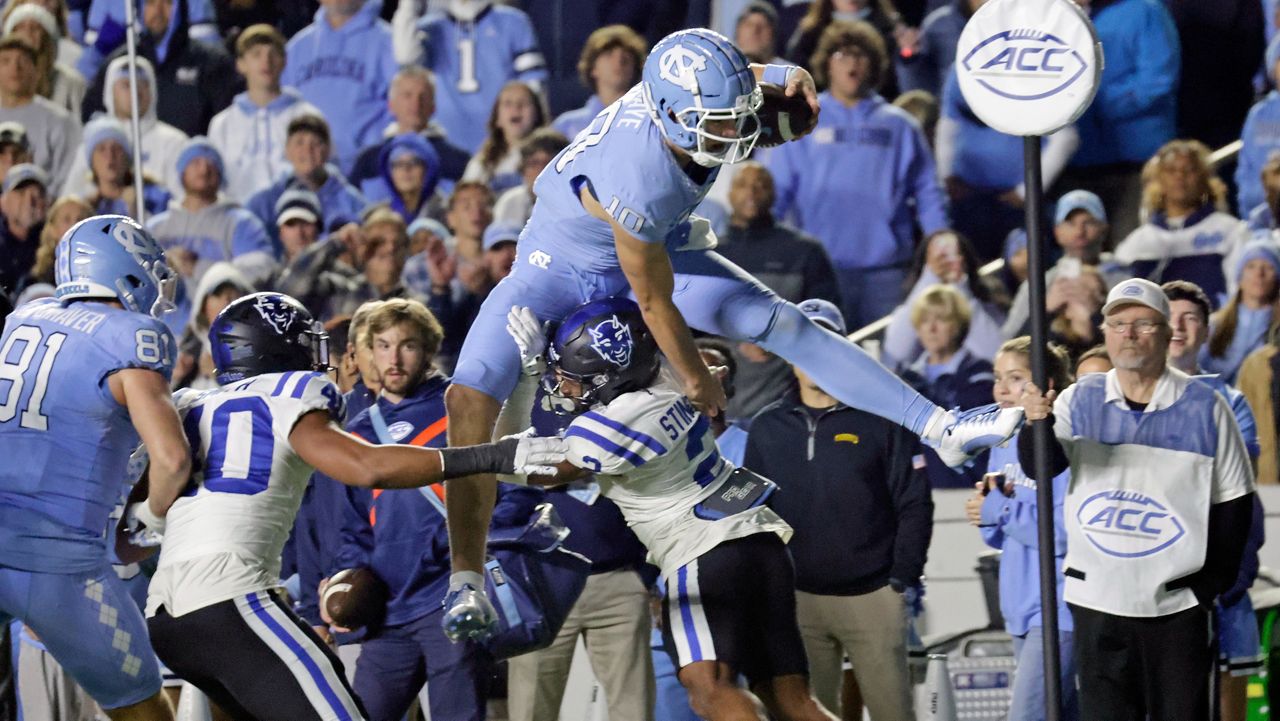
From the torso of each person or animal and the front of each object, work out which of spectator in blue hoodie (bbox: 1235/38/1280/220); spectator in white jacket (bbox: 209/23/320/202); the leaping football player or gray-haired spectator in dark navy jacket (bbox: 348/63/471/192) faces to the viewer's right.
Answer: the leaping football player

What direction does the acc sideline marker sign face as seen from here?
toward the camera

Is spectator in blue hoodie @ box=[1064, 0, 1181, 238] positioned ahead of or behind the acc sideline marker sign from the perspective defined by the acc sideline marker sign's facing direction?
behind

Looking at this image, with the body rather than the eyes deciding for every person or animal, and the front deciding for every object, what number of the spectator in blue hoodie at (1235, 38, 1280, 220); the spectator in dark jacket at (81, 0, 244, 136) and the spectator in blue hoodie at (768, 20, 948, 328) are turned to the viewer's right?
0

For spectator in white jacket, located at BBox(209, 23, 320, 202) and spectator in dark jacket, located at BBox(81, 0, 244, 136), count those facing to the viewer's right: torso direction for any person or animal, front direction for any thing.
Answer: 0

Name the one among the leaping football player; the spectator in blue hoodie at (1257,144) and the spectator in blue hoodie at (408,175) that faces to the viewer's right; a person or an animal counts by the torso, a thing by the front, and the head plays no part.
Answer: the leaping football player

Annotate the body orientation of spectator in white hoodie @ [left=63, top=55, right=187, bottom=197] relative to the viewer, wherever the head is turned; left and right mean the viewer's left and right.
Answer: facing the viewer

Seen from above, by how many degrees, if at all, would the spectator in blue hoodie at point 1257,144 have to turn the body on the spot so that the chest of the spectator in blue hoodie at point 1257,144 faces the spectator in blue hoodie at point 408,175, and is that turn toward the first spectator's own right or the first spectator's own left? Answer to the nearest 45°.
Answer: approximately 90° to the first spectator's own right

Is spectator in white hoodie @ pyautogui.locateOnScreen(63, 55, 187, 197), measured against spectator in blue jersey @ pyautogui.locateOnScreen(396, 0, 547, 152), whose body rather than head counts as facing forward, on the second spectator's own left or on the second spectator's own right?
on the second spectator's own right

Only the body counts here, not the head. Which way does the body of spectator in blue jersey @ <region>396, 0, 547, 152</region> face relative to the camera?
toward the camera

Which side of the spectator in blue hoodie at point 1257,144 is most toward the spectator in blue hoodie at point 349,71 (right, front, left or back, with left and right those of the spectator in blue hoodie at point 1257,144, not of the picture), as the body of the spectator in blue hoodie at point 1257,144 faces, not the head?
right

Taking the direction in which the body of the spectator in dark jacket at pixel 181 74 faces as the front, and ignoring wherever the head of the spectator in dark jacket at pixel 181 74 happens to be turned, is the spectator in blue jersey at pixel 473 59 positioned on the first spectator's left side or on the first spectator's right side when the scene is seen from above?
on the first spectator's left side
